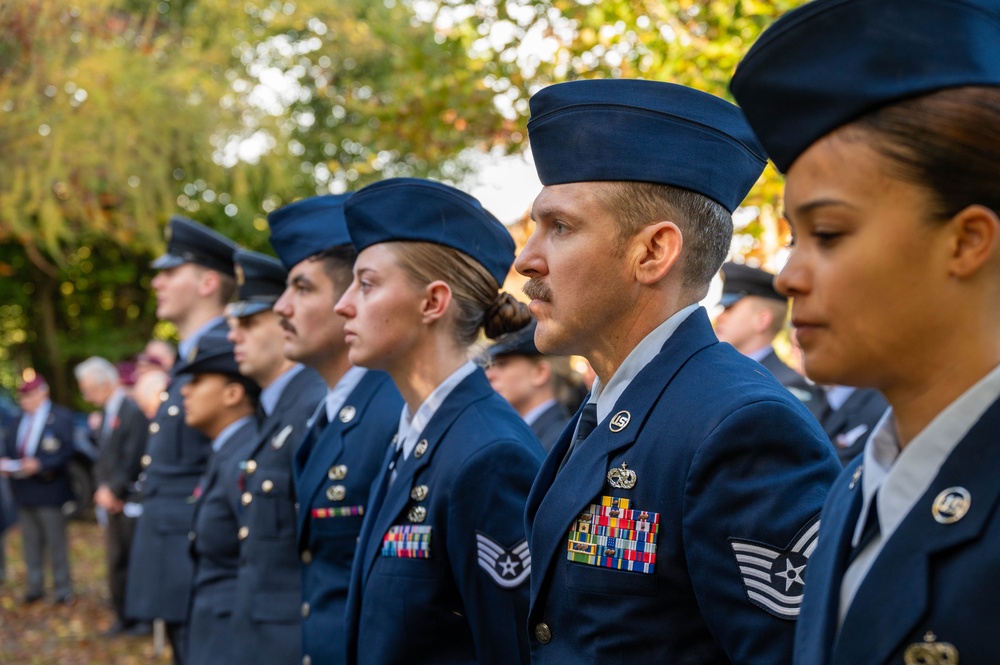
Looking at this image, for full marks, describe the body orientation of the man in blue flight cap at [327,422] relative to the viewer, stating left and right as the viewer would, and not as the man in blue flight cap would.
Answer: facing the viewer and to the left of the viewer

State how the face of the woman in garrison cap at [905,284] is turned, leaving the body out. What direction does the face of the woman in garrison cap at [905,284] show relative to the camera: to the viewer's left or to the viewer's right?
to the viewer's left

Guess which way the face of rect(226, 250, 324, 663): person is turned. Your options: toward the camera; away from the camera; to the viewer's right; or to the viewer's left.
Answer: to the viewer's left

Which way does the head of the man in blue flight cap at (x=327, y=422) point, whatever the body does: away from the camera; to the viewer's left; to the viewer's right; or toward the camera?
to the viewer's left

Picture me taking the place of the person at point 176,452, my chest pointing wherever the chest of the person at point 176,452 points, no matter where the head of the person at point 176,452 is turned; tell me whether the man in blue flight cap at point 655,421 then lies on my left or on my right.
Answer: on my left

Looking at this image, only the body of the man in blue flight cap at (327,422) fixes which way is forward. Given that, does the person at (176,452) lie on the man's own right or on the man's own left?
on the man's own right

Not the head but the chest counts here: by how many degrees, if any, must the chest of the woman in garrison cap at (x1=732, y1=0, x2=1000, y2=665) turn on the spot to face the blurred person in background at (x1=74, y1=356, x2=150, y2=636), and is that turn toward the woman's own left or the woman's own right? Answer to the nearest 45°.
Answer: approximately 90° to the woman's own right

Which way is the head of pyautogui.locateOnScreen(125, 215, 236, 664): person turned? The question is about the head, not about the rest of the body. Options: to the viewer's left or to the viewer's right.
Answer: to the viewer's left

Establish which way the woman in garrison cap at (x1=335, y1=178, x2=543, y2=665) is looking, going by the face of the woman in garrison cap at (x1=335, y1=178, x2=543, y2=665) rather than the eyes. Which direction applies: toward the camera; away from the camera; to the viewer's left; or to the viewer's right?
to the viewer's left

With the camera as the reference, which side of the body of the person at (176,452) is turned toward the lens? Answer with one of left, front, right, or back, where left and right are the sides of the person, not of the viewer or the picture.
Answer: left
